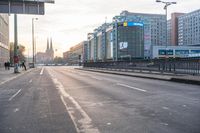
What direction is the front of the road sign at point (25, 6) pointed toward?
away from the camera

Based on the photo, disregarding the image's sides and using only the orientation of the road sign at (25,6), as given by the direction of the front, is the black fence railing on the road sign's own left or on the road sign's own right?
on the road sign's own right
